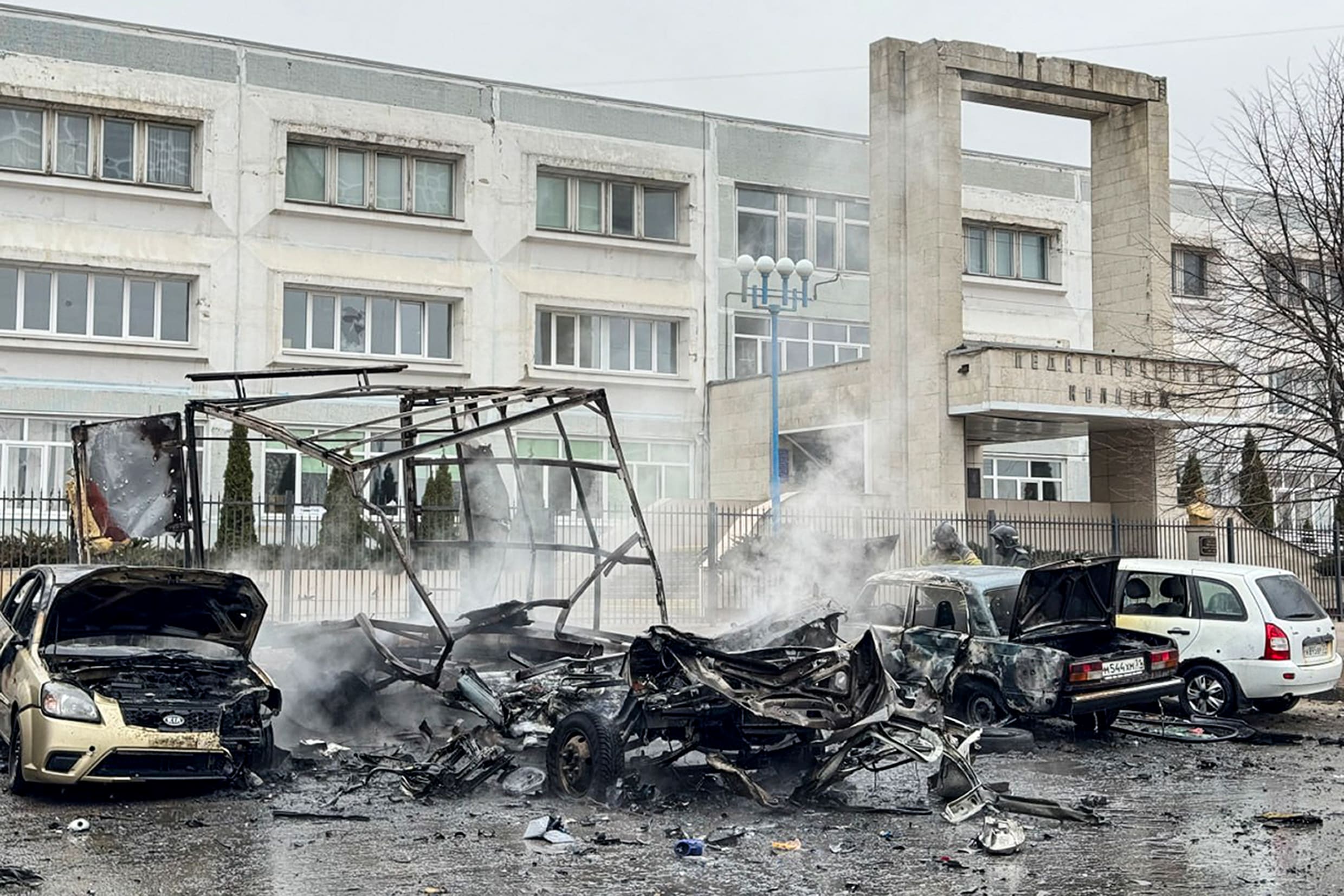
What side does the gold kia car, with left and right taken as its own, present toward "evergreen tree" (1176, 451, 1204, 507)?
left

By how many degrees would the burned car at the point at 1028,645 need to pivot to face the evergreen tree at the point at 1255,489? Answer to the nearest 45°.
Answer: approximately 45° to its right

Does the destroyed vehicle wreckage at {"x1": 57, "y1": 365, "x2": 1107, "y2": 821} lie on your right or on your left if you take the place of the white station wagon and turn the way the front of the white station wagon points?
on your left

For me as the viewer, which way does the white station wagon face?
facing away from the viewer and to the left of the viewer

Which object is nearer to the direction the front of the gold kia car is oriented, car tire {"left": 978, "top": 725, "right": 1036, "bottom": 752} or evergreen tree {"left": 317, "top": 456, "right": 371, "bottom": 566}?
the car tire

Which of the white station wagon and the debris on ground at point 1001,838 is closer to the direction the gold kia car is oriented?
the debris on ground

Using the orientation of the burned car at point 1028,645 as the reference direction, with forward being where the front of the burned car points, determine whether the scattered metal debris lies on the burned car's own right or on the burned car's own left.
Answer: on the burned car's own left

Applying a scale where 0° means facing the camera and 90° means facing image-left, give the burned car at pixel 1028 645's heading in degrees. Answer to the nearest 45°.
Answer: approximately 135°

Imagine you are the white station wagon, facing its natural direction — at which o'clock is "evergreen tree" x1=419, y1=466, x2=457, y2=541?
The evergreen tree is roughly at 11 o'clock from the white station wagon.

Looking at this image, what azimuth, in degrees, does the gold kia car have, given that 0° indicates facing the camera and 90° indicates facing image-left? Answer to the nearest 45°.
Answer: approximately 315°

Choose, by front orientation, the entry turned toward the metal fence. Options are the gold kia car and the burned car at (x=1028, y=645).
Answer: the burned car

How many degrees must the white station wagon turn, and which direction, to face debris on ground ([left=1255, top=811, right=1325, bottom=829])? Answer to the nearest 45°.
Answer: approximately 135° to its left

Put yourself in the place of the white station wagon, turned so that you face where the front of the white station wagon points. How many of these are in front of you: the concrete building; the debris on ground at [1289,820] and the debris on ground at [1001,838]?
1

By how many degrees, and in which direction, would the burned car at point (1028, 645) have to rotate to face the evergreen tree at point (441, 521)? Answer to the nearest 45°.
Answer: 0° — it already faces it
